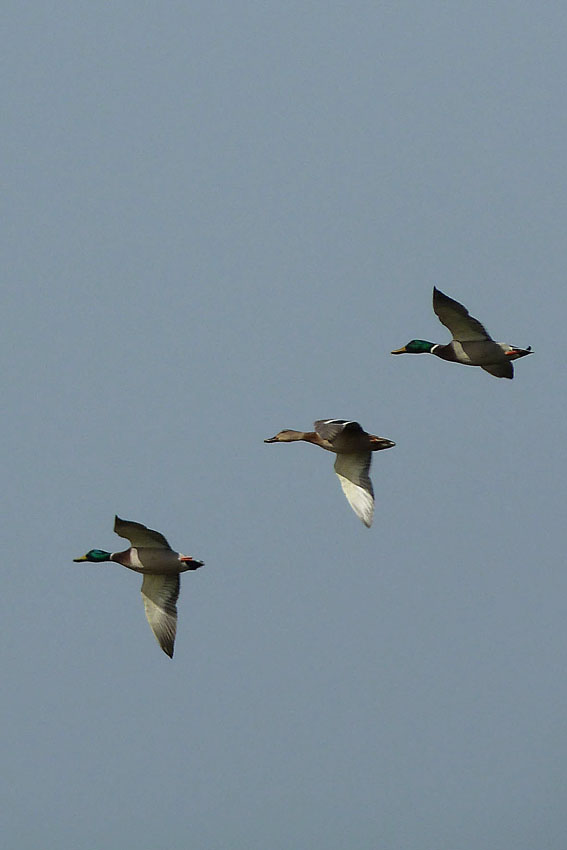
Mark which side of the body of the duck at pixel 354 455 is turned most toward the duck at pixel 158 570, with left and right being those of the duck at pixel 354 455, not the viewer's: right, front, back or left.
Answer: front

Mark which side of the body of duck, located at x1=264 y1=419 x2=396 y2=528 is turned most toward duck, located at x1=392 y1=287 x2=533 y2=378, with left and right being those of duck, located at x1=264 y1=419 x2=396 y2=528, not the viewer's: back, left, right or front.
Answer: back

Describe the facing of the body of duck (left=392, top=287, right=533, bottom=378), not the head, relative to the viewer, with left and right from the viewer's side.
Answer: facing to the left of the viewer

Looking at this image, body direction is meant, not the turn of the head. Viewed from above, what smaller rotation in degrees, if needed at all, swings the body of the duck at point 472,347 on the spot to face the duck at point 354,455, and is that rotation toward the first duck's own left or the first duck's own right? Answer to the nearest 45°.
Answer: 0° — it already faces it

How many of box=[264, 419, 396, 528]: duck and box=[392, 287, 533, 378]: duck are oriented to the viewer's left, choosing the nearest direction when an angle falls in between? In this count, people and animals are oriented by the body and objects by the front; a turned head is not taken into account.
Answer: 2

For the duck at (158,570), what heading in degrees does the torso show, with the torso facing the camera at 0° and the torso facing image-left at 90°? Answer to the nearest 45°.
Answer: approximately 90°

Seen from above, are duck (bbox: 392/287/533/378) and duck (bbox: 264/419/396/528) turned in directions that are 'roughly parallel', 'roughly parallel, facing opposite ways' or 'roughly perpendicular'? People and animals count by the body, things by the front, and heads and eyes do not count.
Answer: roughly parallel

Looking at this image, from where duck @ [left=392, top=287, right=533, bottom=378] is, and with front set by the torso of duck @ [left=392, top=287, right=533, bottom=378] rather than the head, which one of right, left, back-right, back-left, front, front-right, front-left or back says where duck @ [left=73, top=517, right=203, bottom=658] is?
front

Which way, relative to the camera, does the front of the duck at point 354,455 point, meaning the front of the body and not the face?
to the viewer's left

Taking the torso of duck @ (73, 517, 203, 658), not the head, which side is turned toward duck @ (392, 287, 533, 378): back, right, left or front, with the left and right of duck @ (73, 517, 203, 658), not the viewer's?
back

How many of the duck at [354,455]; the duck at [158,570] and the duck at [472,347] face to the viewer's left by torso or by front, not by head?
3
